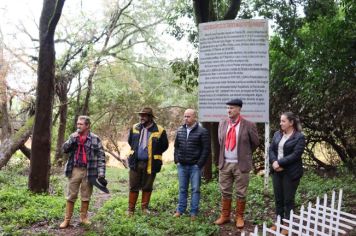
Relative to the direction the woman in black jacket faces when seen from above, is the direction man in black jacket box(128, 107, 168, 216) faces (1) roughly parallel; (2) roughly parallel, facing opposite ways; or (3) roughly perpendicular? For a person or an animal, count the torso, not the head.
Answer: roughly parallel

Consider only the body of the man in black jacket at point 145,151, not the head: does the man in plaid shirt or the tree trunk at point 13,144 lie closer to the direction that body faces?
the man in plaid shirt

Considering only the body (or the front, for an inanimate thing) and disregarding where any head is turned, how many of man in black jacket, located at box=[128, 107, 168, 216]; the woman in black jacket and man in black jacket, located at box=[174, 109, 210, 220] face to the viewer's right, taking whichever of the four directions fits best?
0

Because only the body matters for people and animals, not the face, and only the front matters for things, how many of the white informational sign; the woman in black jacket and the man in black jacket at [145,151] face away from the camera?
0

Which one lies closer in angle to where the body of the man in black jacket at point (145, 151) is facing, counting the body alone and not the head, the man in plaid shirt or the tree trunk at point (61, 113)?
the man in plaid shirt

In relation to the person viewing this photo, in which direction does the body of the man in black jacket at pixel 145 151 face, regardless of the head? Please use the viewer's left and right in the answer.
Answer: facing the viewer and to the left of the viewer

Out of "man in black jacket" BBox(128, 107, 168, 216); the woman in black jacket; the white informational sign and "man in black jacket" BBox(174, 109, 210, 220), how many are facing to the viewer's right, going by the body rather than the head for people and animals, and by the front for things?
0

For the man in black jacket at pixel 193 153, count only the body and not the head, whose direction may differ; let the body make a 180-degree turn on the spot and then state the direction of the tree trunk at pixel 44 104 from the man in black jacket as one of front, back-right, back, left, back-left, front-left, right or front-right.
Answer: left

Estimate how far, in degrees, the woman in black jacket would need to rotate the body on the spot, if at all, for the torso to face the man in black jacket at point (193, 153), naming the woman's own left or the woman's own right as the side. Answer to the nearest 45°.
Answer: approximately 90° to the woman's own right

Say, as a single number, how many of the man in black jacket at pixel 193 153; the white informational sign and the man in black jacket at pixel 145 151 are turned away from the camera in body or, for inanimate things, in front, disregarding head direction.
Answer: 0

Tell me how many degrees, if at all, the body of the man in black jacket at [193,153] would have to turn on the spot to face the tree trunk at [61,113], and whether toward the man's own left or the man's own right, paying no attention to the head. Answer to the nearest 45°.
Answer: approximately 90° to the man's own right

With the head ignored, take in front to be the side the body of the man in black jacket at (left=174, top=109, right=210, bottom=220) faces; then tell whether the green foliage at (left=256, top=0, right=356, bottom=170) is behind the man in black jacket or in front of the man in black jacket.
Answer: behind

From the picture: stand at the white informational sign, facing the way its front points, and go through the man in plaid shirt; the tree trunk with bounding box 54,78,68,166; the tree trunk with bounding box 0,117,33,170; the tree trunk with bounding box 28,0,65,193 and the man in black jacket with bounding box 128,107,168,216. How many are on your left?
0

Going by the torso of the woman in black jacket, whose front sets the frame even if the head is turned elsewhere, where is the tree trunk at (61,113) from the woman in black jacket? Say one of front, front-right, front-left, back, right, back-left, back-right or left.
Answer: right

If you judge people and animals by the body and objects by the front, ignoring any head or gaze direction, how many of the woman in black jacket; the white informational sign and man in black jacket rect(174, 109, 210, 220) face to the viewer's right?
0

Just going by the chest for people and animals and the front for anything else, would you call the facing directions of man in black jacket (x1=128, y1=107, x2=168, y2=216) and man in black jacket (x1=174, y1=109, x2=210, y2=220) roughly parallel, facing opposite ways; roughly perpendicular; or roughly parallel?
roughly parallel

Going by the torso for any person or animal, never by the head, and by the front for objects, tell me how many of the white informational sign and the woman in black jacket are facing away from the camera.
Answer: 0

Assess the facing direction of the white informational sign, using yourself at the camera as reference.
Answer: facing the viewer
